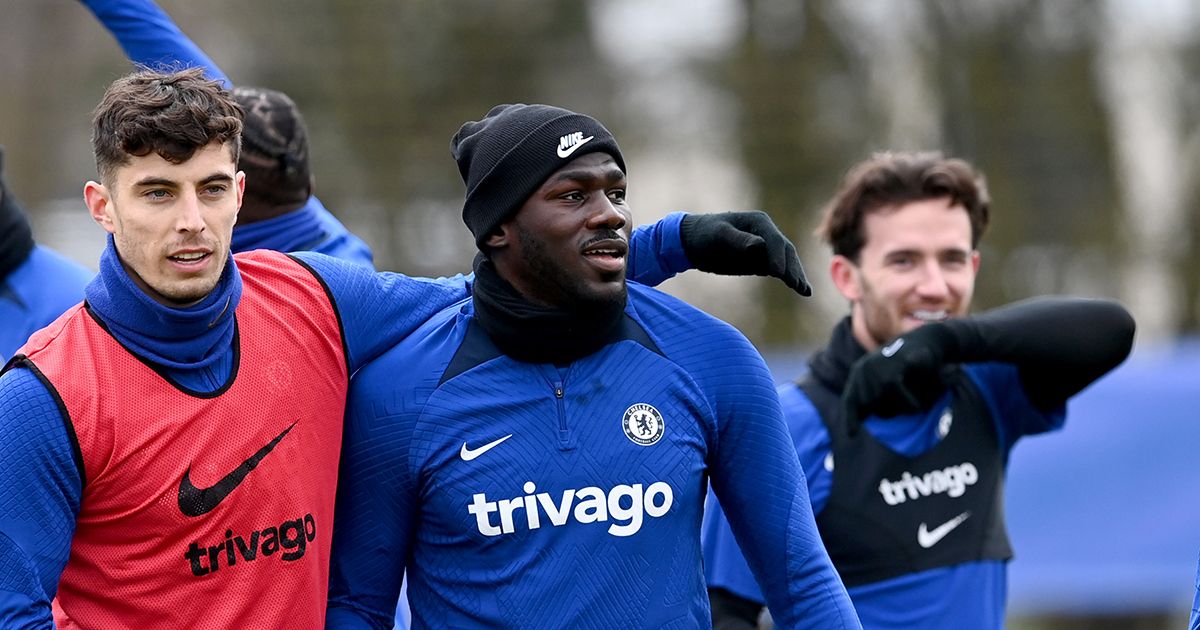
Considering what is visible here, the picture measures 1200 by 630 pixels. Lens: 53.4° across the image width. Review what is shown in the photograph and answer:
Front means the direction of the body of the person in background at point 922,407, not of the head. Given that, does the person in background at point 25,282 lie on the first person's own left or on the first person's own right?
on the first person's own right
